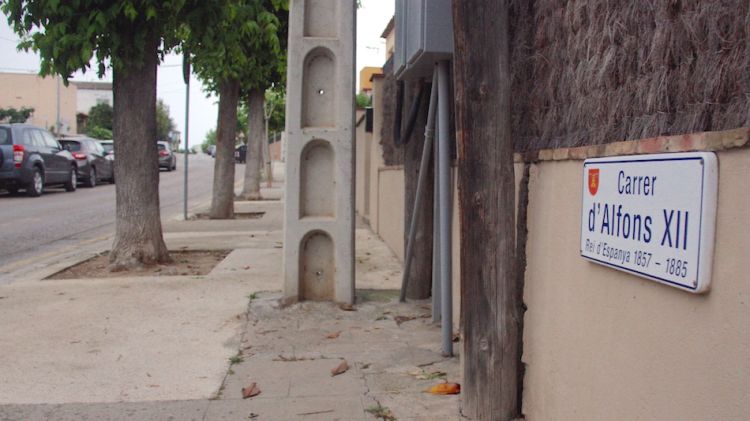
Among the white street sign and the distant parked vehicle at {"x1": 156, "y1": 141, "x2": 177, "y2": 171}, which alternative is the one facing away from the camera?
the distant parked vehicle

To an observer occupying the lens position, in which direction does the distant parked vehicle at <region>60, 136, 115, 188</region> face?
facing away from the viewer and to the right of the viewer

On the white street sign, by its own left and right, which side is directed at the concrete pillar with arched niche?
right

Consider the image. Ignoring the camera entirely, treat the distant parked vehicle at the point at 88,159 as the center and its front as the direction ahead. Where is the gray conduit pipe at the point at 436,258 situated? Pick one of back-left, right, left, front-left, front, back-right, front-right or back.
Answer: back-right

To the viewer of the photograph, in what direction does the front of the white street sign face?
facing the viewer and to the left of the viewer

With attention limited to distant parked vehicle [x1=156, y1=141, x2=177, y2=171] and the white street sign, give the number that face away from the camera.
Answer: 1

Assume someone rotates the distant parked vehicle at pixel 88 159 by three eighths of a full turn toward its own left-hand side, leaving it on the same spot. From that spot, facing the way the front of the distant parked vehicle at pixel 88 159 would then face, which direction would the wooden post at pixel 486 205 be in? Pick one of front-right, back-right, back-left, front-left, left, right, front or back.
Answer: left

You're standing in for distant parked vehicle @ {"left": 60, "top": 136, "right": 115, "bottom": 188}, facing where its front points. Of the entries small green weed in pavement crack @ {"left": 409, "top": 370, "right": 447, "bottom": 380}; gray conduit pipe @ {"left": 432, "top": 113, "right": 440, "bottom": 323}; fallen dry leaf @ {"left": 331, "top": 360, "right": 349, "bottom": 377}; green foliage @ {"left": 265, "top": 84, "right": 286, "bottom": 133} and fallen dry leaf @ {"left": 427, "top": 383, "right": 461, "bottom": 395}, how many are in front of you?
1

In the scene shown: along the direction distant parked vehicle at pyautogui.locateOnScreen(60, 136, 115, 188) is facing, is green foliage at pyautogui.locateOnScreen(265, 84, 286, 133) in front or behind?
in front

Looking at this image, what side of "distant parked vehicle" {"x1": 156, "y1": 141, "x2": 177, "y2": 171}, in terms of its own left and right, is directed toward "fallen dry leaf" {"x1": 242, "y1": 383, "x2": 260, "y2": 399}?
back

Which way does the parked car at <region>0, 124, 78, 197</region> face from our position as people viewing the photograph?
facing away from the viewer and to the right of the viewer

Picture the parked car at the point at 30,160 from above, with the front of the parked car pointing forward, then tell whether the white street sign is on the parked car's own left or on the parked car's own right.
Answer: on the parked car's own right

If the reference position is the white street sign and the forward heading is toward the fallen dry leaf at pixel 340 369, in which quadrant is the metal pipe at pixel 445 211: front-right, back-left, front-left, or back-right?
front-right

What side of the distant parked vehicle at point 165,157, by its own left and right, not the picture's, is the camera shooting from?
back

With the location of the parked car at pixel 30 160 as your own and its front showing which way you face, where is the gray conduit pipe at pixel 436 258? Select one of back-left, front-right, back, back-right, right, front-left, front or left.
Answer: back-right

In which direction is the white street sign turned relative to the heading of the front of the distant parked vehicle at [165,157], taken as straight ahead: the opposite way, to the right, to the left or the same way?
to the left
